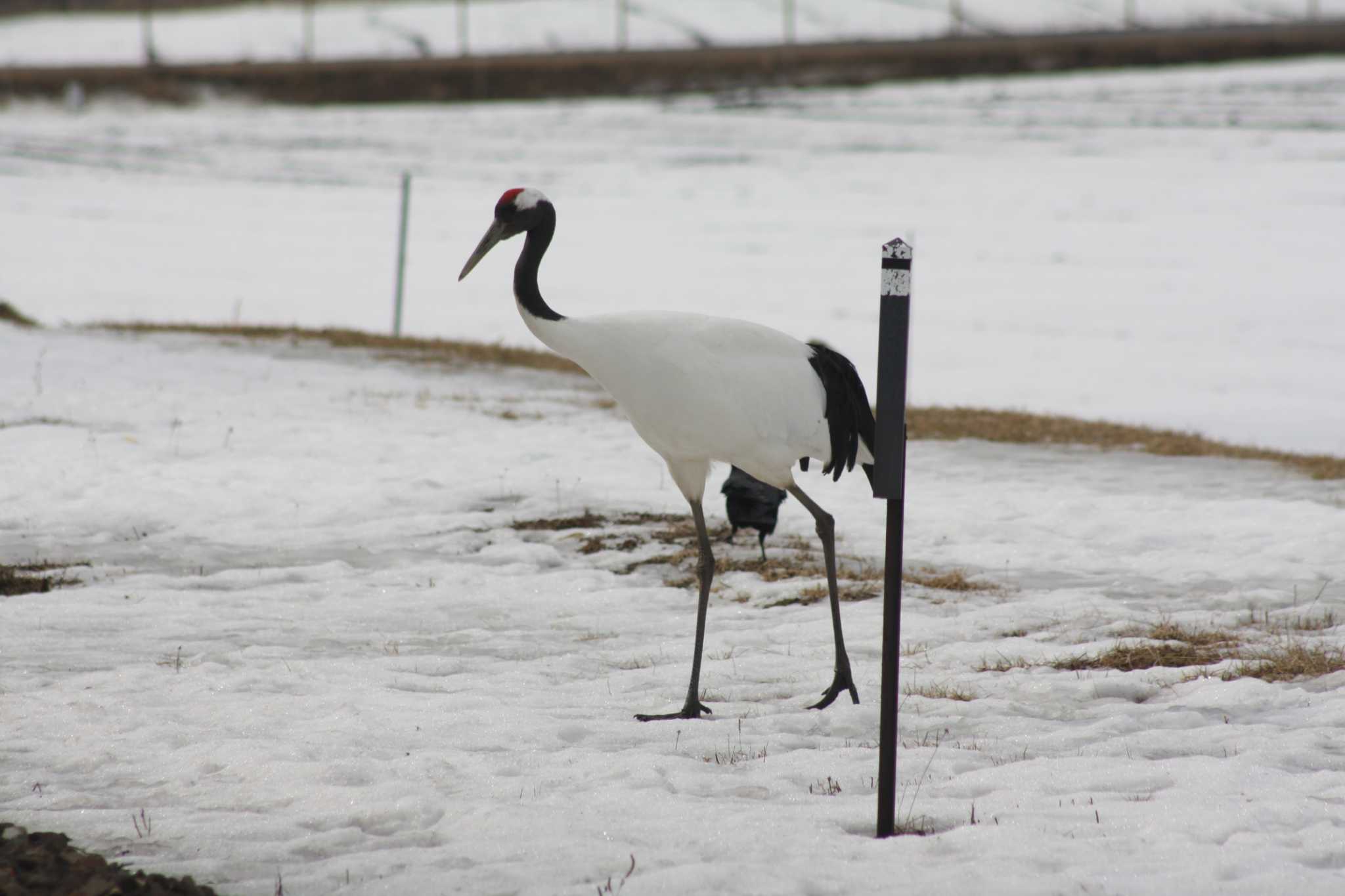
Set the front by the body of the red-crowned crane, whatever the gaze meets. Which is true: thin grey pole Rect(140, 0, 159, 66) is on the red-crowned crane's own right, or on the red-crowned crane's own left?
on the red-crowned crane's own right

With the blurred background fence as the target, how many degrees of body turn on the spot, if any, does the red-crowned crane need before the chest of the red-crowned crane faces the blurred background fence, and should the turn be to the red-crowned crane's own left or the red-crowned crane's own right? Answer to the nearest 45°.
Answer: approximately 90° to the red-crowned crane's own right

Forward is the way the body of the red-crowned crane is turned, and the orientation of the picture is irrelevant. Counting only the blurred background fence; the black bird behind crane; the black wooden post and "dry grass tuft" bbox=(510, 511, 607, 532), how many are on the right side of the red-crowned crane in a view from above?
3

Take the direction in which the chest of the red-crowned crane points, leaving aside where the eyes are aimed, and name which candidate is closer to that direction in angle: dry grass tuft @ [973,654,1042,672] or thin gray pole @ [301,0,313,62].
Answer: the thin gray pole

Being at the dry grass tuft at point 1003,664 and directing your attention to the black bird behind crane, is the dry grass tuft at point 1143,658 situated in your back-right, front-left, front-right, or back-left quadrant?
back-right

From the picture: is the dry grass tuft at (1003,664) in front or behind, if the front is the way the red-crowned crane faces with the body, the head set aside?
behind

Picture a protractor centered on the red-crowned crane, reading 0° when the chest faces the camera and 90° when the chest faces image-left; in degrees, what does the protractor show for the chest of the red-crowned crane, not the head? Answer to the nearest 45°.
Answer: approximately 90°
